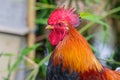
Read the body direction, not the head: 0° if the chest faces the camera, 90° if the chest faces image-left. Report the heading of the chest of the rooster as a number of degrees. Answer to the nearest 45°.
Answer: approximately 90°
